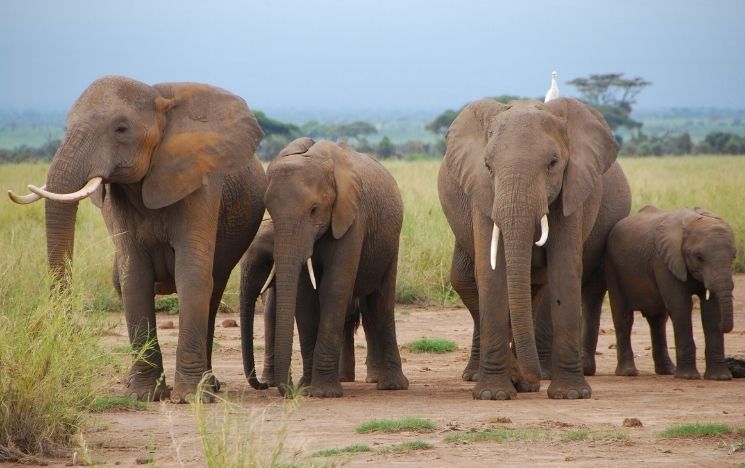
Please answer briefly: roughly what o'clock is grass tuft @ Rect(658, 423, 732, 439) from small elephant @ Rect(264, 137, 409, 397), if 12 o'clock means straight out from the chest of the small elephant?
The grass tuft is roughly at 9 o'clock from the small elephant.

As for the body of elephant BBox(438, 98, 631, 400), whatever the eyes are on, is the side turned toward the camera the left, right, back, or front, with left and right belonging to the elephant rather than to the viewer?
front

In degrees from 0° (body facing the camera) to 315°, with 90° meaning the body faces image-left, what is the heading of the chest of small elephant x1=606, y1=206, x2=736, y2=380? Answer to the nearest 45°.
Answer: approximately 315°

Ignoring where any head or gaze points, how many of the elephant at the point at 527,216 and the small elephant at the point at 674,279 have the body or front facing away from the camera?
0

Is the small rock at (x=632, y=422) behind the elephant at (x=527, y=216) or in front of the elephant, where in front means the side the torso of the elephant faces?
in front

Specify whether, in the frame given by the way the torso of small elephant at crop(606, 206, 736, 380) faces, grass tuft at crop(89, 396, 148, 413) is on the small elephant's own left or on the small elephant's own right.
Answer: on the small elephant's own right

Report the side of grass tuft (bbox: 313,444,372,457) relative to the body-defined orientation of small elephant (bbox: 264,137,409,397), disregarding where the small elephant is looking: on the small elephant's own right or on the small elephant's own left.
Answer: on the small elephant's own left

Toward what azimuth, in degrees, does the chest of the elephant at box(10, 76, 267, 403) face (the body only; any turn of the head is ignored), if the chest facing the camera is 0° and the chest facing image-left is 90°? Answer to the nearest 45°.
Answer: approximately 45°

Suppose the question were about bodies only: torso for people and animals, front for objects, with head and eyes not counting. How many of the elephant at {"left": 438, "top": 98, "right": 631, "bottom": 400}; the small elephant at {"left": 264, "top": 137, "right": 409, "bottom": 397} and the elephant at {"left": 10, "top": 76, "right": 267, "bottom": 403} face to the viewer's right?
0

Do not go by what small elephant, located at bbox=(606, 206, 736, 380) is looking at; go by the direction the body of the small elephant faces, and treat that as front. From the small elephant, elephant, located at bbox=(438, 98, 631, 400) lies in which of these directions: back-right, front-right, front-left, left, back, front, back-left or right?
right

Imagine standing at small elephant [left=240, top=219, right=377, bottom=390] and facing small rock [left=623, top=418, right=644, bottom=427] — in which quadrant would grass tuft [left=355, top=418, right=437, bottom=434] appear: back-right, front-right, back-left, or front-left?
front-right

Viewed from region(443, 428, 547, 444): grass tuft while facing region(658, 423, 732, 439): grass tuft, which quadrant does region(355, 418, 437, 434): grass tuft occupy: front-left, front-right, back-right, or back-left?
back-left

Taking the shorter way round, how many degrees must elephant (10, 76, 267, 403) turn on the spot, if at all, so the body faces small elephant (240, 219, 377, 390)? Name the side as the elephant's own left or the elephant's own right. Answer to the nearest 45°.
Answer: approximately 180°

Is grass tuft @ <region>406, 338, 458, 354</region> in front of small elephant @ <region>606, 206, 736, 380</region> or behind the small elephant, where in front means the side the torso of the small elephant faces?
behind

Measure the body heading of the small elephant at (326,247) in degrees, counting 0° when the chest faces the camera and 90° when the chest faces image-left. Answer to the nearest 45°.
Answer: approximately 45°
